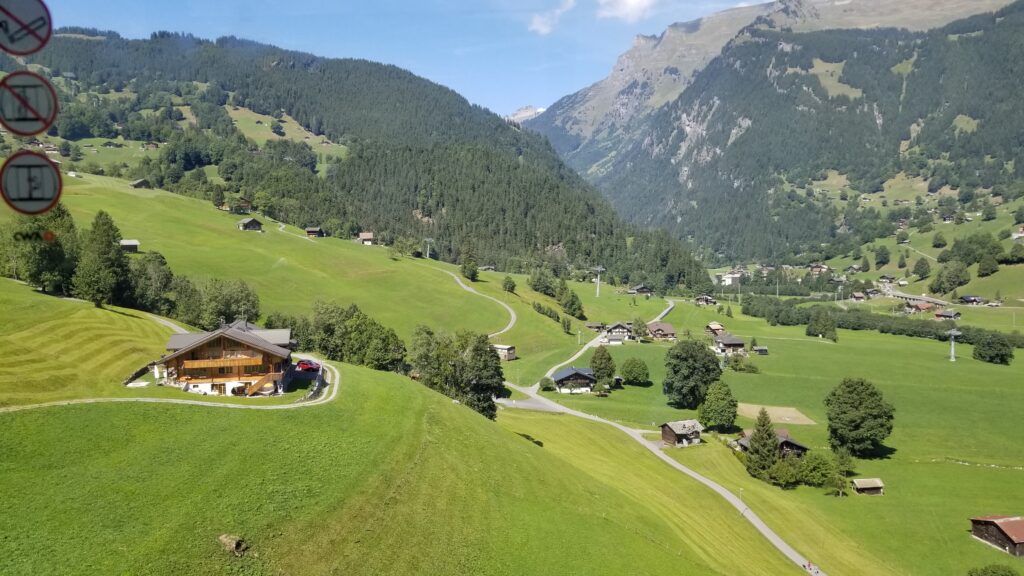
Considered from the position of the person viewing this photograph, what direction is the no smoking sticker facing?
facing the viewer

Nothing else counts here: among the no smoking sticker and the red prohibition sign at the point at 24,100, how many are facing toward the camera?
2

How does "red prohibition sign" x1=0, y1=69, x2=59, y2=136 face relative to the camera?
toward the camera

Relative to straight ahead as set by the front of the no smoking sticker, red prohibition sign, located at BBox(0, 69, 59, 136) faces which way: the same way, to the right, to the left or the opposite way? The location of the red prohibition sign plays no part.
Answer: the same way
